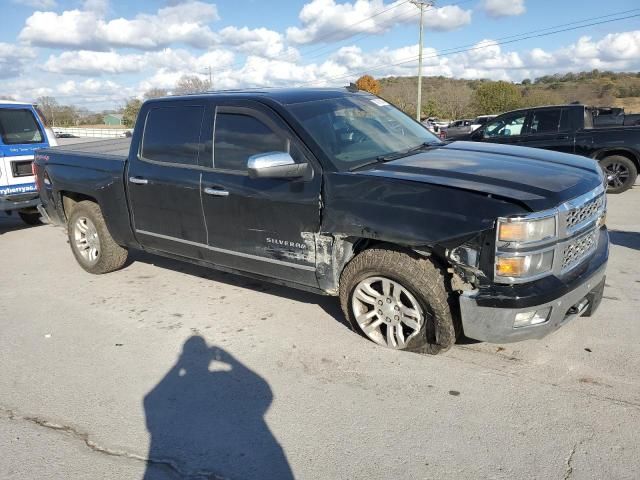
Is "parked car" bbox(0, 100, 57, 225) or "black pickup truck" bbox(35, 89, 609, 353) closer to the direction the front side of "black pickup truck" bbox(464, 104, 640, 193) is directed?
the parked car

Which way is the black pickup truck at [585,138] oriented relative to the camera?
to the viewer's left

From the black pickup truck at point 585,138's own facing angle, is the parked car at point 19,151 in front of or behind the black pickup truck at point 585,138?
in front

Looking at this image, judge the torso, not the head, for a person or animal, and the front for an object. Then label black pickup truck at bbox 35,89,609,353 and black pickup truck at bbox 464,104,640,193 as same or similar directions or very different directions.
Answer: very different directions

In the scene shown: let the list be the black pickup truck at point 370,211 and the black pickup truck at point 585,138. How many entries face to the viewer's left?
1

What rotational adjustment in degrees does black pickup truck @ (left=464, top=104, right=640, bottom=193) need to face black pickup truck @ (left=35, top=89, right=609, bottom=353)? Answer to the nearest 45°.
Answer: approximately 90° to its left

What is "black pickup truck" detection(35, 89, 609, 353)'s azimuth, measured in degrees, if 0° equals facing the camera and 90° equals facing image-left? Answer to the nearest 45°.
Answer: approximately 315°

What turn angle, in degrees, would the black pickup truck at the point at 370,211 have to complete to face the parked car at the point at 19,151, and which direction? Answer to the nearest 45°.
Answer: approximately 180°

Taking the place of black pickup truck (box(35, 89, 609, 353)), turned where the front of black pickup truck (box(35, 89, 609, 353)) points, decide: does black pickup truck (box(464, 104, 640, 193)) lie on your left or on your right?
on your left
